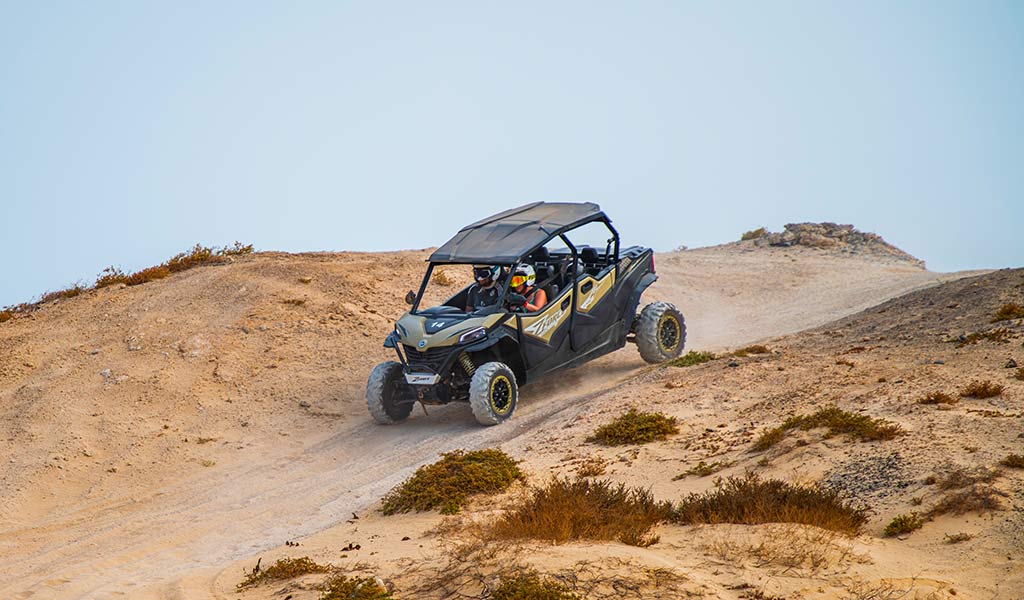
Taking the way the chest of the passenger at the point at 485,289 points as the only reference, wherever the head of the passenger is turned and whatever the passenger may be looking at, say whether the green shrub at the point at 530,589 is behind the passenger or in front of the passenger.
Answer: in front

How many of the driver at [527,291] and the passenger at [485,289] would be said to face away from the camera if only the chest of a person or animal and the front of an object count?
0

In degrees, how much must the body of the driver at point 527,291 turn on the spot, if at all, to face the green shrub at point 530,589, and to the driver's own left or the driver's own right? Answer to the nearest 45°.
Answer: approximately 45° to the driver's own left

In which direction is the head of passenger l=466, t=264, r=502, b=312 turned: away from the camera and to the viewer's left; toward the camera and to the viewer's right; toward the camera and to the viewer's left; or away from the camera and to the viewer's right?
toward the camera and to the viewer's left

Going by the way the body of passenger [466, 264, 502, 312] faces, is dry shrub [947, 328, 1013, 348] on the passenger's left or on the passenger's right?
on the passenger's left

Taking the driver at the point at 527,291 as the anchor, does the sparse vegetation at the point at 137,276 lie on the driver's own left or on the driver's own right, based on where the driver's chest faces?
on the driver's own right

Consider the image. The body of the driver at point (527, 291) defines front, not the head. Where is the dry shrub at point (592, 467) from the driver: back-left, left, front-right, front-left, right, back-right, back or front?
front-left

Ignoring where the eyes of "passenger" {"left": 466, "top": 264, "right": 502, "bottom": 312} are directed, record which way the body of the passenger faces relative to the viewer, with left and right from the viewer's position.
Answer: facing the viewer and to the left of the viewer

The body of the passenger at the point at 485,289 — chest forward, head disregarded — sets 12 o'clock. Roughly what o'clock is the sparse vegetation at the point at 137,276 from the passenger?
The sparse vegetation is roughly at 3 o'clock from the passenger.

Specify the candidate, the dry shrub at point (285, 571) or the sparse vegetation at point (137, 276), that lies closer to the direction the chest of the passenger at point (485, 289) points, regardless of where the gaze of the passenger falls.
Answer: the dry shrub

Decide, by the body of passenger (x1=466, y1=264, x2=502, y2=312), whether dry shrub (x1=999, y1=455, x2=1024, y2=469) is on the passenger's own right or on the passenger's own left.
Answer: on the passenger's own left

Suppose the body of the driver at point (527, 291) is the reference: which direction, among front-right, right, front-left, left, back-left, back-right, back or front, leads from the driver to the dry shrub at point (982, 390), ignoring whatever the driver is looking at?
left

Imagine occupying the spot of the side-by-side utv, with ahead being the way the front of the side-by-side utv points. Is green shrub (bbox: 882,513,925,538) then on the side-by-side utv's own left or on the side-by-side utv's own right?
on the side-by-side utv's own left

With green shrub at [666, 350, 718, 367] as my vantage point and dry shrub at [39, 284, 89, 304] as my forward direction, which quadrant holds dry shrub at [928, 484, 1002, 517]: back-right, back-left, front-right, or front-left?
back-left

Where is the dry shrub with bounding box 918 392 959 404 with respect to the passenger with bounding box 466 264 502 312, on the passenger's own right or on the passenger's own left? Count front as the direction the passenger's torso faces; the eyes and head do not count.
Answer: on the passenger's own left
